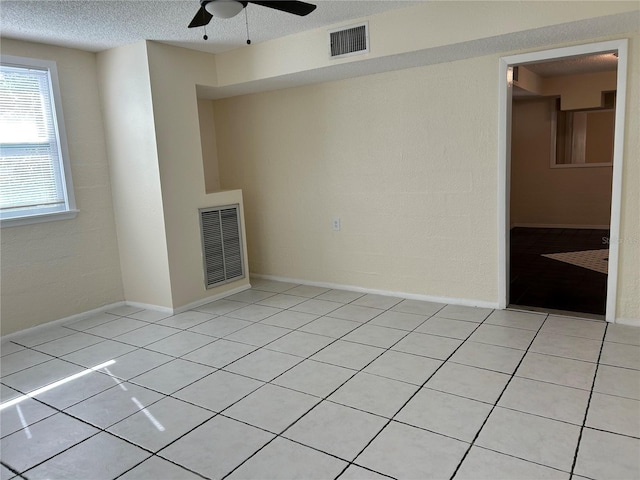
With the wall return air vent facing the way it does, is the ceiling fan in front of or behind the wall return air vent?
in front

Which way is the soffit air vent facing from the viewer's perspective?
toward the camera

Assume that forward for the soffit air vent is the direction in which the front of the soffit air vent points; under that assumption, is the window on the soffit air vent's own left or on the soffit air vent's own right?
on the soffit air vent's own right

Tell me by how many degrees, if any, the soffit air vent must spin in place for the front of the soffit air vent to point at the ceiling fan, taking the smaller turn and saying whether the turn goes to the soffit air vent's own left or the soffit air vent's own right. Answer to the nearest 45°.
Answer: approximately 45° to the soffit air vent's own right

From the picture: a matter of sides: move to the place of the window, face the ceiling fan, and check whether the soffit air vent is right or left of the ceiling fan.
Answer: left

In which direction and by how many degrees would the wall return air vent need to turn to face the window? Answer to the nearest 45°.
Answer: approximately 135° to its right

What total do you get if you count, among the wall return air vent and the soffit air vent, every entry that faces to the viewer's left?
0

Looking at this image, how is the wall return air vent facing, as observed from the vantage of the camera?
facing the viewer and to the right of the viewer
